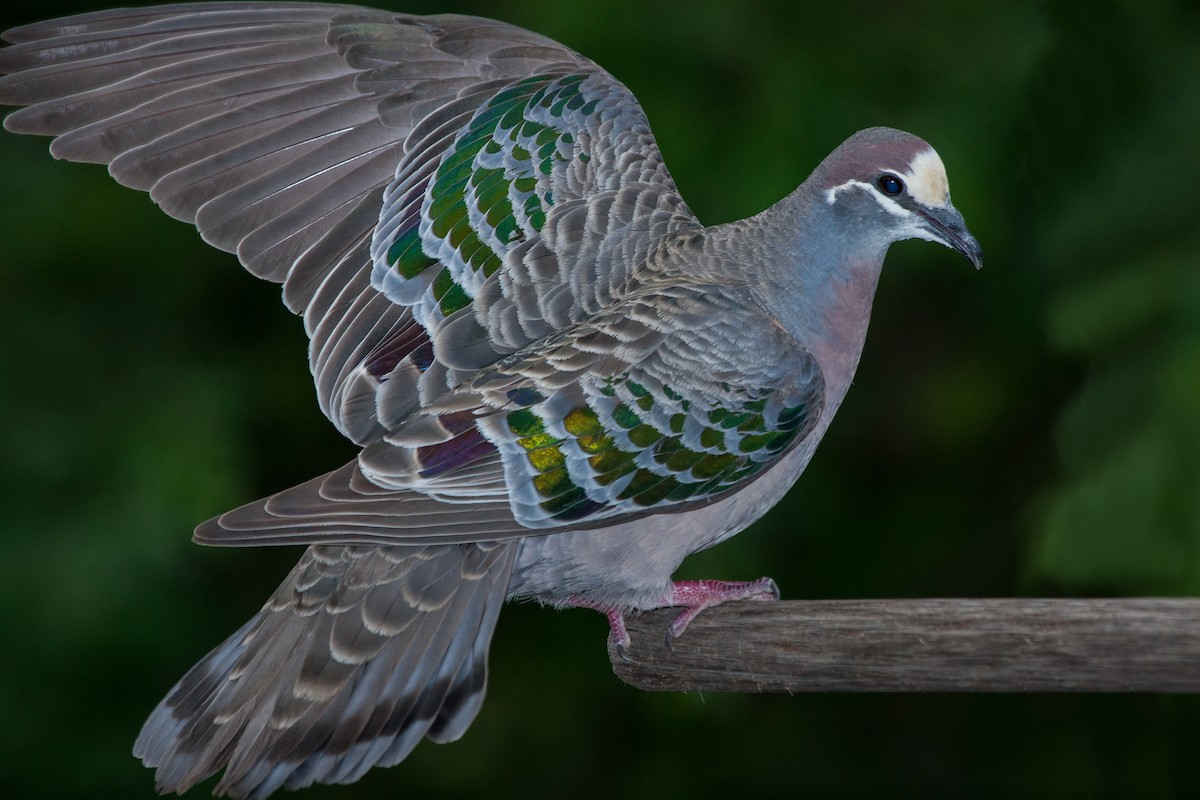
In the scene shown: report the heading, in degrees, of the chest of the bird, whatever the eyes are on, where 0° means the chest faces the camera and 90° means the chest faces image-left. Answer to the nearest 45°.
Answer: approximately 270°
